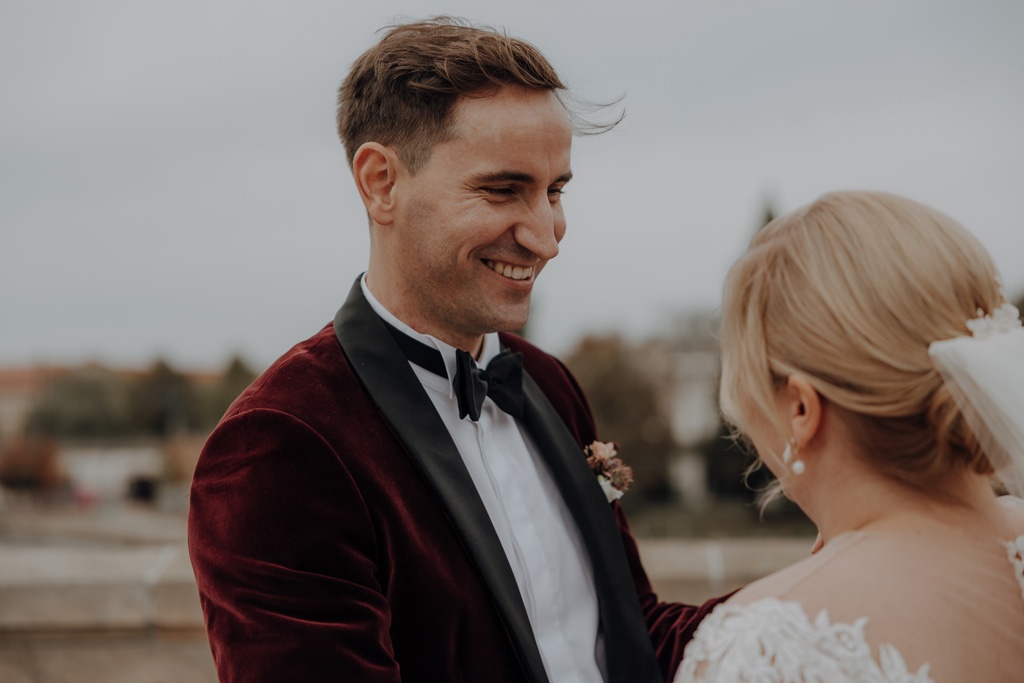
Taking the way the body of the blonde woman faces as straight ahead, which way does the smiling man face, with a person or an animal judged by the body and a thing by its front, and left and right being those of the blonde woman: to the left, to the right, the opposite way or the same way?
the opposite way

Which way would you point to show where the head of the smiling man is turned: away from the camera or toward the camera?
toward the camera

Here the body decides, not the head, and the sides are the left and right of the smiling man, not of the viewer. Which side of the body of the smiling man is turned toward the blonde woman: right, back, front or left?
front

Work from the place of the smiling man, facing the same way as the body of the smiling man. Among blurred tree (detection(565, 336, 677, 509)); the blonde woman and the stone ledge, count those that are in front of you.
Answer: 1

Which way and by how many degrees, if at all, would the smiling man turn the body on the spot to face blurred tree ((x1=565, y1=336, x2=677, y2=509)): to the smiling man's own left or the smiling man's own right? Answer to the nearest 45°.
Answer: approximately 135° to the smiling man's own left

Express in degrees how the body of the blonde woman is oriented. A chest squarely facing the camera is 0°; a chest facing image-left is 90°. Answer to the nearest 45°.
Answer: approximately 135°

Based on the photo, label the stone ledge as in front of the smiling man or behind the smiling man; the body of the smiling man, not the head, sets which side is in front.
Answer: behind

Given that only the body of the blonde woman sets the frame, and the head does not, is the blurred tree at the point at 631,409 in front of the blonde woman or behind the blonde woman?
in front

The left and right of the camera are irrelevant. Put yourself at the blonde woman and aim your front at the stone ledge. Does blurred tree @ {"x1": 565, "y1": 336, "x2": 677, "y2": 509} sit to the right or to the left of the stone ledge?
right

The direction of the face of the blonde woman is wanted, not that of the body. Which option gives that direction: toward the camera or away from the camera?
away from the camera

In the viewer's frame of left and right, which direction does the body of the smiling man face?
facing the viewer and to the right of the viewer
